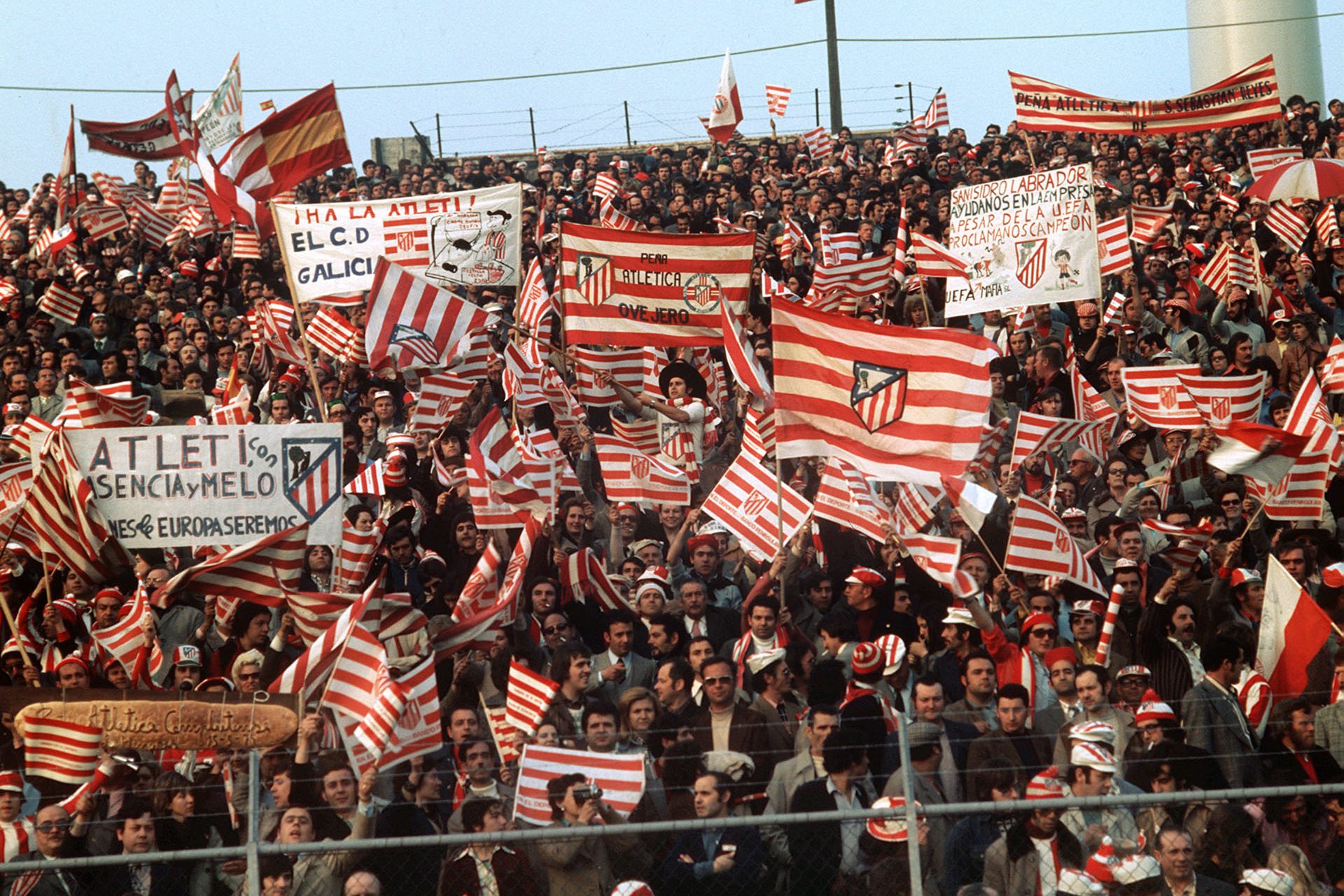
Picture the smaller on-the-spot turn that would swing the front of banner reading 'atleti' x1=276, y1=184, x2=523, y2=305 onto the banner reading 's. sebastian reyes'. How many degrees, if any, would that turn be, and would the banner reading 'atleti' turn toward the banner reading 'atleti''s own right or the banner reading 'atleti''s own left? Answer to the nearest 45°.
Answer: approximately 135° to the banner reading 'atleti''s own left

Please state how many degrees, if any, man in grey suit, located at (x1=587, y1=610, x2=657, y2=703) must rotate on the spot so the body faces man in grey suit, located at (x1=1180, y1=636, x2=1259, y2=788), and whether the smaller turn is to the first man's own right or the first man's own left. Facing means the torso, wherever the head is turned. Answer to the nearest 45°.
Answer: approximately 45° to the first man's own left

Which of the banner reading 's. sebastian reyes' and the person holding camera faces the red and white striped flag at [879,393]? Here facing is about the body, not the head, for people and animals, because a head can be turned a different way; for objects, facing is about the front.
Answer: the banner reading 's. sebastian reyes'

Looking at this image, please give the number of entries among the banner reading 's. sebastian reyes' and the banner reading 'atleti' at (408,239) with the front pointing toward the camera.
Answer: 2

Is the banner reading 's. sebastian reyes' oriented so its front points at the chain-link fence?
yes

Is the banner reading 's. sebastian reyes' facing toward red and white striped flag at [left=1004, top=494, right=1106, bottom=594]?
yes

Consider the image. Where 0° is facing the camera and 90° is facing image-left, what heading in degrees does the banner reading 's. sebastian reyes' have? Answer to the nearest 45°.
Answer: approximately 0°

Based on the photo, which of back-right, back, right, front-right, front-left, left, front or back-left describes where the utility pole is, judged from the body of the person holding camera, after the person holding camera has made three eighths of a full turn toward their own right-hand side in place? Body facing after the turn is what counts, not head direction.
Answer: right

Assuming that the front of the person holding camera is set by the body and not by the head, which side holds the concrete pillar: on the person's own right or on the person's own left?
on the person's own left

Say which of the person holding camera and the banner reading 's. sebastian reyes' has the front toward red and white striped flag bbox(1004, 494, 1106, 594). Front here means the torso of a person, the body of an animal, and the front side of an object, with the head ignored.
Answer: the banner reading 's. sebastian reyes'
